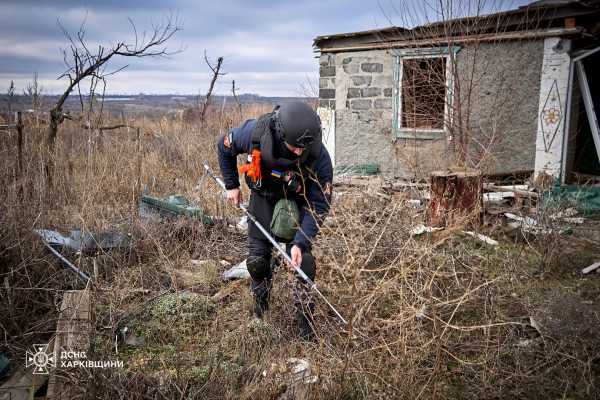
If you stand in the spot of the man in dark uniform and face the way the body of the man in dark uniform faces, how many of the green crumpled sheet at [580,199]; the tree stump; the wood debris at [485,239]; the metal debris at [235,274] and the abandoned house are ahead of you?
0

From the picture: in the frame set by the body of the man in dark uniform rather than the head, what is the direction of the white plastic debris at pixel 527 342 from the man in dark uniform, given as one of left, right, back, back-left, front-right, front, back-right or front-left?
left

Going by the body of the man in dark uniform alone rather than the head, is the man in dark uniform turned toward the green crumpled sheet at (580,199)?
no

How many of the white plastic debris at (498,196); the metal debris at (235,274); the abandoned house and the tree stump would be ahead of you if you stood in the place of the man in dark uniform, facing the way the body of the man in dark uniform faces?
0

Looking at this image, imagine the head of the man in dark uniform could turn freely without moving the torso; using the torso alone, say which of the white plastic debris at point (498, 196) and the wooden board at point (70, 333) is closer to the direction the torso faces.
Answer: the wooden board

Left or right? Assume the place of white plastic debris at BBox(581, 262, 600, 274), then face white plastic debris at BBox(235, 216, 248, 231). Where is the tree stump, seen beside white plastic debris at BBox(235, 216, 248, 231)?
right

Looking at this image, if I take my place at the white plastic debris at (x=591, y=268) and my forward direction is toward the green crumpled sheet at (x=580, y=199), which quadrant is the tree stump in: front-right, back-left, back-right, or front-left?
front-left

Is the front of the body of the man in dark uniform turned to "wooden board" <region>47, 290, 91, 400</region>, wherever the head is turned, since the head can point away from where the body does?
no

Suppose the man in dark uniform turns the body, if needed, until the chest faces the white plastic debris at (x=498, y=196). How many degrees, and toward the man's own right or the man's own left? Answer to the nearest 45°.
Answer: approximately 135° to the man's own left

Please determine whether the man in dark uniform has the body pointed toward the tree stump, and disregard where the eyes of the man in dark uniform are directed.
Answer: no

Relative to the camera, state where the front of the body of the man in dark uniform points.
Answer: toward the camera
